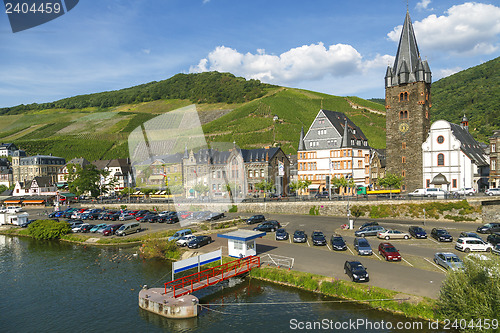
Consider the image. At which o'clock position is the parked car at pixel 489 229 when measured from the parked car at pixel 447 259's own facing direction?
the parked car at pixel 489 229 is roughly at 8 o'clock from the parked car at pixel 447 259.

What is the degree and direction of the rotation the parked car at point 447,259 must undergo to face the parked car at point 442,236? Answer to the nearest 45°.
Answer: approximately 135° to its left

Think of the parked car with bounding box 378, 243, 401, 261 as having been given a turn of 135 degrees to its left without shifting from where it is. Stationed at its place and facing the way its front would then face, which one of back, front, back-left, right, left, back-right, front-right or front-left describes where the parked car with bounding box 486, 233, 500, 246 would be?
front-right

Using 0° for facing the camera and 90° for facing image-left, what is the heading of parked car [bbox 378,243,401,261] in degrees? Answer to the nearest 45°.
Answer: approximately 315°

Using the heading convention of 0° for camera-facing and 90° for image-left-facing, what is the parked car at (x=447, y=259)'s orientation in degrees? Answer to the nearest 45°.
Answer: approximately 315°

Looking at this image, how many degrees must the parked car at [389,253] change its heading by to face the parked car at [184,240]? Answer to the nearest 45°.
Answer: approximately 135° to its right
